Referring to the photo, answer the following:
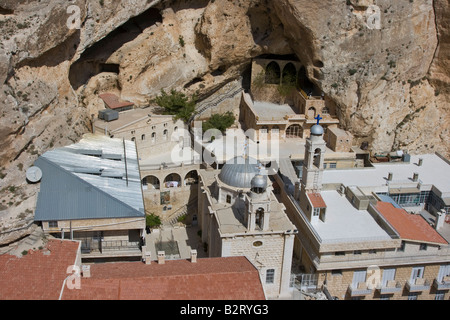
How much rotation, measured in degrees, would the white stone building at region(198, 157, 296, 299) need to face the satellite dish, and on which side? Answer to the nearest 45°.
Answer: approximately 90° to its right

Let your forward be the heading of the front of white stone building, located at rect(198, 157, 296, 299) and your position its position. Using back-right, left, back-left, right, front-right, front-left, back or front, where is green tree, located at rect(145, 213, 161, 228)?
back-right

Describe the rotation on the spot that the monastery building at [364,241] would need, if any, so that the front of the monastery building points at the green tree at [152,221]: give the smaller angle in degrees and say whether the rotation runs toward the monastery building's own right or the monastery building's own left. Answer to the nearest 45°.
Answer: approximately 90° to the monastery building's own right

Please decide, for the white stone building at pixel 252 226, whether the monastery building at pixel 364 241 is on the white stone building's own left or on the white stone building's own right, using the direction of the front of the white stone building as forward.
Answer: on the white stone building's own left

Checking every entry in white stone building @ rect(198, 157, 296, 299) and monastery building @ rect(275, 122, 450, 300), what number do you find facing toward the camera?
2

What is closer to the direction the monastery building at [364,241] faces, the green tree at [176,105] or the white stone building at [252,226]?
the white stone building

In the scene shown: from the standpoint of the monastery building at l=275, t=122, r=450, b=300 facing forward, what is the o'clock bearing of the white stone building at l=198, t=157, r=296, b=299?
The white stone building is roughly at 2 o'clock from the monastery building.

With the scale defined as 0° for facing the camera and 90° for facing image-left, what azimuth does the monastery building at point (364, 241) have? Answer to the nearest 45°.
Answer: approximately 0°

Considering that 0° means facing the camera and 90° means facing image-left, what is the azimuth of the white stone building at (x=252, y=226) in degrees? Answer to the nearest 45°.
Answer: approximately 0°
